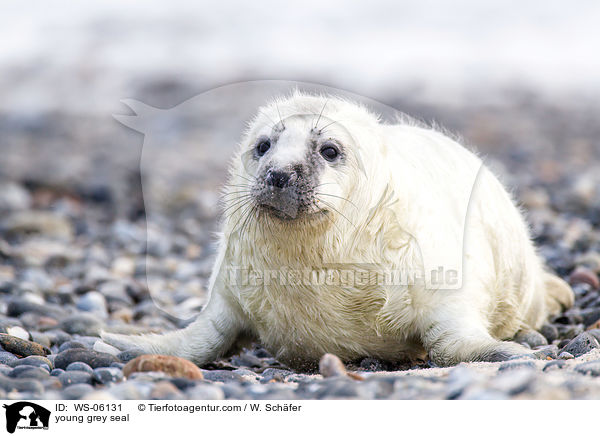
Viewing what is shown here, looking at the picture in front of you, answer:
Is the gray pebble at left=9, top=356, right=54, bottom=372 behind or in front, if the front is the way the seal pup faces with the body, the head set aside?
in front

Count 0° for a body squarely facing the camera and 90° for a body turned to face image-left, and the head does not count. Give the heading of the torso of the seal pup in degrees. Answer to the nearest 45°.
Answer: approximately 45°

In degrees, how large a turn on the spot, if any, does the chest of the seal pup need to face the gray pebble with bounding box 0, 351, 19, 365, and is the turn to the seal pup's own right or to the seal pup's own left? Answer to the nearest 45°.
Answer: approximately 45° to the seal pup's own right

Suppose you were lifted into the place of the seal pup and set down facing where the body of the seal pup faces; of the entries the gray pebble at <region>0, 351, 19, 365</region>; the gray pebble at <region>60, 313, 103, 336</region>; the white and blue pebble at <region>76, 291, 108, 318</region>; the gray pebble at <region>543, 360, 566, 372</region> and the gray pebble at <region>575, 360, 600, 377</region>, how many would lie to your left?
2

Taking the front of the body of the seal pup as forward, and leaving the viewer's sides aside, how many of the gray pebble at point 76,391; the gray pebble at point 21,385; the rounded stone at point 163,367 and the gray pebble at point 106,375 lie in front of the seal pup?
4

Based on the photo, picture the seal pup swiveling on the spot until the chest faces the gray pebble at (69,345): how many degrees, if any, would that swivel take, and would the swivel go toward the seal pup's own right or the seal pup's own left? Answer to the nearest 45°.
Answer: approximately 45° to the seal pup's own right

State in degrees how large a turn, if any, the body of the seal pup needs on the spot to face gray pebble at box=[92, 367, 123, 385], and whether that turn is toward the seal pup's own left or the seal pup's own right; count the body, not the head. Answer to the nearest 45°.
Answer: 0° — it already faces it

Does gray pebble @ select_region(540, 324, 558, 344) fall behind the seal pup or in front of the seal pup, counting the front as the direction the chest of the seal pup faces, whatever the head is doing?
behind

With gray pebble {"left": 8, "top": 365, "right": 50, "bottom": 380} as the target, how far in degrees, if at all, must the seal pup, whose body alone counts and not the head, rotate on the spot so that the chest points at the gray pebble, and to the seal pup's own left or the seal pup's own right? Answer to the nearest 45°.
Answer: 0° — it already faces it

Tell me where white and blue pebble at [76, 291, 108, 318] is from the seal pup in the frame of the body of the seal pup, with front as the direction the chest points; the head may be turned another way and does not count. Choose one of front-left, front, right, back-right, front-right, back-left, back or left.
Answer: right

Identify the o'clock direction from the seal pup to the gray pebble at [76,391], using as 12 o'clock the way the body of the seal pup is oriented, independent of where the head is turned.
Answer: The gray pebble is roughly at 12 o'clock from the seal pup.

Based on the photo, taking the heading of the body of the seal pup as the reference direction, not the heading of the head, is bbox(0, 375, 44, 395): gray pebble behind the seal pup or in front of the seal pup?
in front
